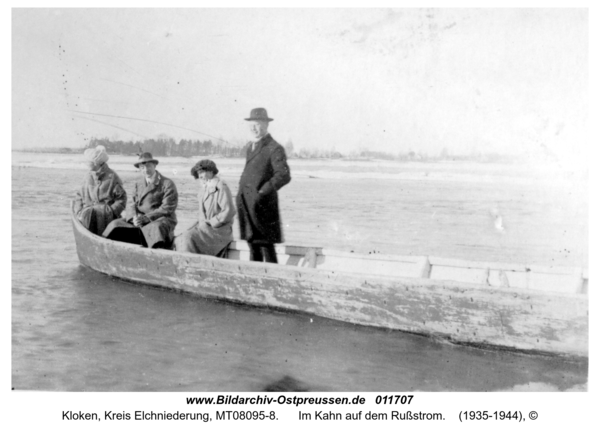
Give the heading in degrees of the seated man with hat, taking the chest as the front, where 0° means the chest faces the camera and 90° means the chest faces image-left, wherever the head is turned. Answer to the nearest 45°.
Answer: approximately 45°

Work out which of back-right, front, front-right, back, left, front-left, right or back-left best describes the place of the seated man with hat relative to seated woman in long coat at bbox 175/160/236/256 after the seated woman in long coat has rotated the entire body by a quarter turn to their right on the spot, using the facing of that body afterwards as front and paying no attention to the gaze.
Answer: front

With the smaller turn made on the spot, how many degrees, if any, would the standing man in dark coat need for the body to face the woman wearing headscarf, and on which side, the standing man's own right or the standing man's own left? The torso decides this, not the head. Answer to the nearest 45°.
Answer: approximately 90° to the standing man's own right

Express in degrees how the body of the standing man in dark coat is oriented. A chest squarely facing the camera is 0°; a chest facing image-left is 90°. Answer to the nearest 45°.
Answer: approximately 45°

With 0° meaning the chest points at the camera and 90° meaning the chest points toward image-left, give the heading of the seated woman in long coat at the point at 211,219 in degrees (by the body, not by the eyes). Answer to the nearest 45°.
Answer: approximately 45°

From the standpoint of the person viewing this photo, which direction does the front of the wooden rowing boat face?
facing away from the viewer and to the left of the viewer
